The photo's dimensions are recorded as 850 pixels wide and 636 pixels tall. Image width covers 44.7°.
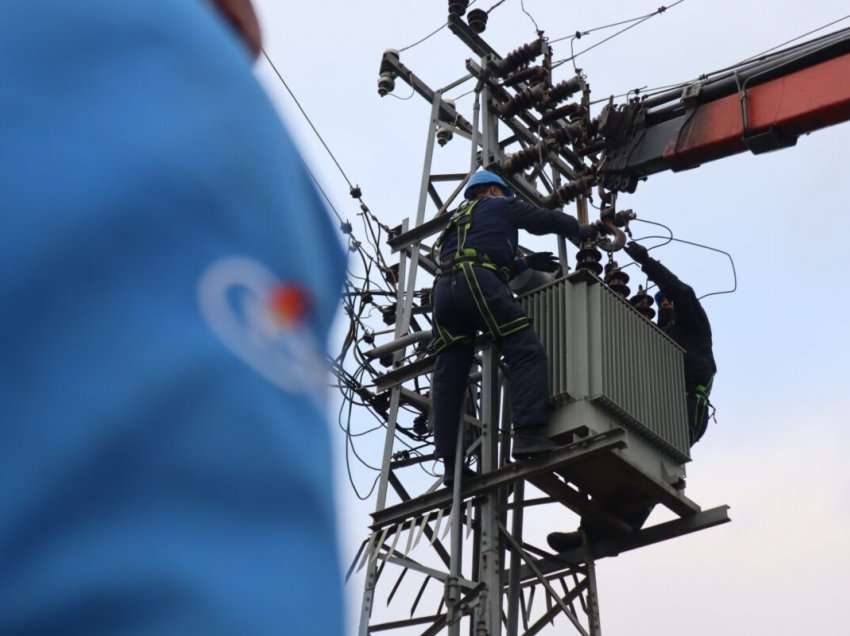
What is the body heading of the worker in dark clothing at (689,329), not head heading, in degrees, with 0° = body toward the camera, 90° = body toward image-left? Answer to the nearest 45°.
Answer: approximately 90°

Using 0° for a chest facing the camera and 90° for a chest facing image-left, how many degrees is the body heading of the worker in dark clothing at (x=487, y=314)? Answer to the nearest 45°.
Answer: approximately 225°

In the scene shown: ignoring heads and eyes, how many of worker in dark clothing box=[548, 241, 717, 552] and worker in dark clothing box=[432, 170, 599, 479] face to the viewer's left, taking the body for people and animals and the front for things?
1

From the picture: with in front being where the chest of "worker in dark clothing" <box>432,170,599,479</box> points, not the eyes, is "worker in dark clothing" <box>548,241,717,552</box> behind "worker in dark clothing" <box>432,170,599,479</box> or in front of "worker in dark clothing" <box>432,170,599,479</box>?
in front

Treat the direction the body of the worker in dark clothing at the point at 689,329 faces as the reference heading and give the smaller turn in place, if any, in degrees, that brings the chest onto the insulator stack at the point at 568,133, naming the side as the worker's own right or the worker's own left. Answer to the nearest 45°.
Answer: approximately 45° to the worker's own left

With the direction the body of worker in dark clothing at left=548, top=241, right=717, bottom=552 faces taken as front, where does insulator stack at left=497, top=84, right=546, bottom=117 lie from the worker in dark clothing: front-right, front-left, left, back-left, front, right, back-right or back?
front-left
